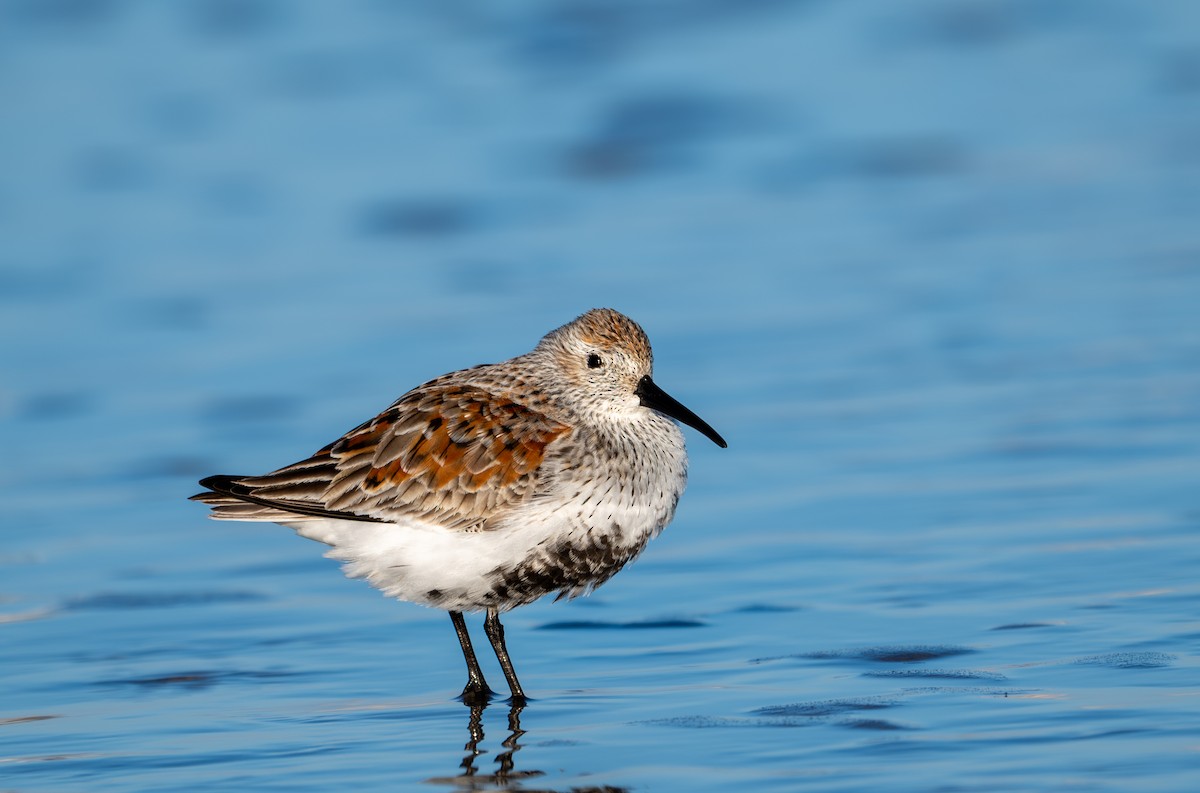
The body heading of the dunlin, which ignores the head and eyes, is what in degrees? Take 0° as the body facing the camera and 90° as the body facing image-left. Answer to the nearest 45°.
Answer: approximately 270°
